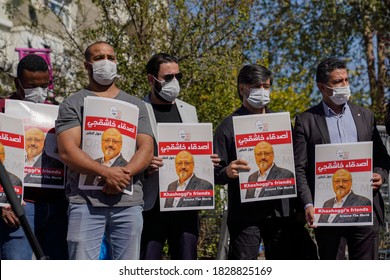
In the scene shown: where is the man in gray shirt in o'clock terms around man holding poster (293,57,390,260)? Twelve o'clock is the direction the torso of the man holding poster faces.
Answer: The man in gray shirt is roughly at 2 o'clock from the man holding poster.

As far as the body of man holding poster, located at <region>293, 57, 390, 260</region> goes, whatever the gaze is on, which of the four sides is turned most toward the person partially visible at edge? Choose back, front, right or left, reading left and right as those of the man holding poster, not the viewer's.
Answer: right

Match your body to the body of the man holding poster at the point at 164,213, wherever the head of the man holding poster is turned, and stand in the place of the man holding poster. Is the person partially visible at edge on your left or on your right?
on your right

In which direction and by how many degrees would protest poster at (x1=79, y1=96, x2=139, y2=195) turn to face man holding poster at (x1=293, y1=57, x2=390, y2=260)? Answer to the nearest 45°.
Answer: approximately 90° to its left

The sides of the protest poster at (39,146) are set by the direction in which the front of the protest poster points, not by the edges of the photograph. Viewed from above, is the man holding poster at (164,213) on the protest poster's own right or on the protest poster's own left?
on the protest poster's own left

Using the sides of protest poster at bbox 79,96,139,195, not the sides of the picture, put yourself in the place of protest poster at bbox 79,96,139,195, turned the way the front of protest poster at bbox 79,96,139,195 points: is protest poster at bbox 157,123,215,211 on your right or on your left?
on your left

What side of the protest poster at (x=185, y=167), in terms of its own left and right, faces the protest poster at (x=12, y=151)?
right

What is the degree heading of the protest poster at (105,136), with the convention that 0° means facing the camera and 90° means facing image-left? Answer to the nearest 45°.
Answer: approximately 0°

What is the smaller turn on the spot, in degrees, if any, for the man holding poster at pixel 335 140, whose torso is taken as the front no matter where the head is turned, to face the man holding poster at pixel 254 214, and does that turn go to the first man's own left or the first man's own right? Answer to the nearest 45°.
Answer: approximately 90° to the first man's own right
